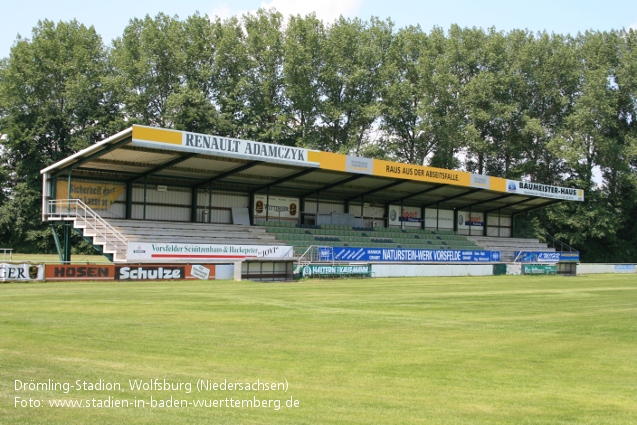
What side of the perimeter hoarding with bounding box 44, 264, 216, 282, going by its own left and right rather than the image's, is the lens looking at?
front

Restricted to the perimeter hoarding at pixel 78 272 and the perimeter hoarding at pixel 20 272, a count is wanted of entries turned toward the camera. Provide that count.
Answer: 2

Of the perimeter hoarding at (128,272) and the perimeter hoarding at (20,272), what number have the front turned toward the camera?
2

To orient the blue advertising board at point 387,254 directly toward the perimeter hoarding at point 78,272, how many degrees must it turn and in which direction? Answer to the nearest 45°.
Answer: approximately 90° to its right

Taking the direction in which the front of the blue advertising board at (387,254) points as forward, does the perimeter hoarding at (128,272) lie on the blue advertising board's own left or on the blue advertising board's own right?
on the blue advertising board's own right

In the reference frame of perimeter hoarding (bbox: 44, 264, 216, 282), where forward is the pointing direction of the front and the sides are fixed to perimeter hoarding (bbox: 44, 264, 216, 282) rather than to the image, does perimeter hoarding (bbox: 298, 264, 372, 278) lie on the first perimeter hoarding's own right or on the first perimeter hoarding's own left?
on the first perimeter hoarding's own left

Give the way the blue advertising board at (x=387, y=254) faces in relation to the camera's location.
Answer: facing the viewer and to the right of the viewer
